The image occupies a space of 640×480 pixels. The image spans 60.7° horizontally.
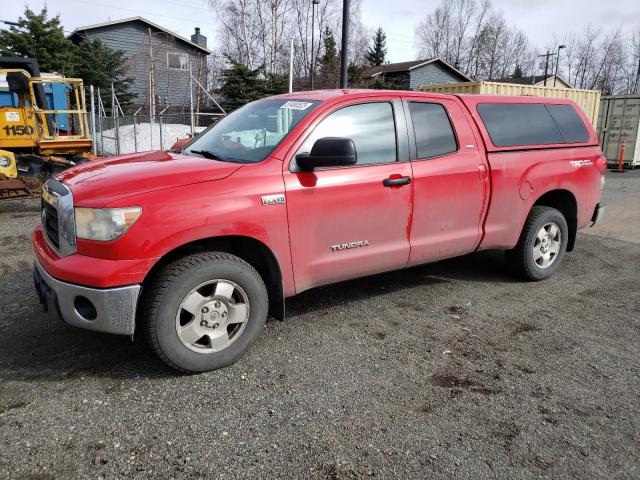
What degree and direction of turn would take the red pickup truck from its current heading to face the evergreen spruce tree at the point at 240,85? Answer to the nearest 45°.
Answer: approximately 135° to its right

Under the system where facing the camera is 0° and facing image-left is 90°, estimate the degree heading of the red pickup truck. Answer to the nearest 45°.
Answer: approximately 45°

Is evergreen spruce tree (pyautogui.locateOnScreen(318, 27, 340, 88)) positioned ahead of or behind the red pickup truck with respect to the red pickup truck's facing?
behind

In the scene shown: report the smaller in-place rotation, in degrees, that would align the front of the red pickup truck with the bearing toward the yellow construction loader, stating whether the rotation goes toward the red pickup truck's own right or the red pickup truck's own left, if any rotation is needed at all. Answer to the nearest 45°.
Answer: approximately 90° to the red pickup truck's own right

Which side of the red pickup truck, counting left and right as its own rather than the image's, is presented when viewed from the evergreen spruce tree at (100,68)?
right

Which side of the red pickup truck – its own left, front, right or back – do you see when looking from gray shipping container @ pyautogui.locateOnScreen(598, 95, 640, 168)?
back
